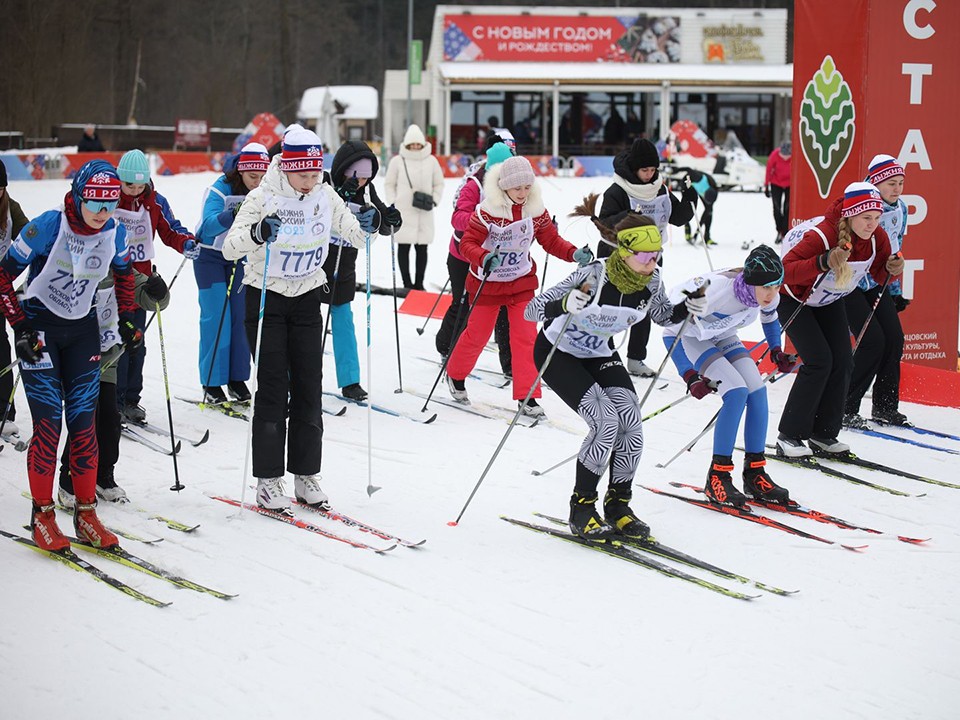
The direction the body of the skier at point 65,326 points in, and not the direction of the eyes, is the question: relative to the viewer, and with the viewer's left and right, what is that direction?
facing the viewer and to the right of the viewer

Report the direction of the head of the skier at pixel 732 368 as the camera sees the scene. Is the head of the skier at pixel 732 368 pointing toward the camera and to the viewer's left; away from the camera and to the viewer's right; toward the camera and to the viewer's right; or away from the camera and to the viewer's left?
toward the camera and to the viewer's right

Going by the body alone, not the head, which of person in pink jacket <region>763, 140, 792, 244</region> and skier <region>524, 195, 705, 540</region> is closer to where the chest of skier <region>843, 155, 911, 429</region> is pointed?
the skier

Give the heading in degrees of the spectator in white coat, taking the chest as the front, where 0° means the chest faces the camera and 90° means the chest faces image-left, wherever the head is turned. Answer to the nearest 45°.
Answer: approximately 0°

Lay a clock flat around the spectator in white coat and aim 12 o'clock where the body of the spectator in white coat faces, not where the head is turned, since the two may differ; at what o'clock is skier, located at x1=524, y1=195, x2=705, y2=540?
The skier is roughly at 12 o'clock from the spectator in white coat.

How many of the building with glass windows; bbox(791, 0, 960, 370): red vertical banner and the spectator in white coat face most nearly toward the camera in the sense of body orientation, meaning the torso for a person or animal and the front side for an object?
3

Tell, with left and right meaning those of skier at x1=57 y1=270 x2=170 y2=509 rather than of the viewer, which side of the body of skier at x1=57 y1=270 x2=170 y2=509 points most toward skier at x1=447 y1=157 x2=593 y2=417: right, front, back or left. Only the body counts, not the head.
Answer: left

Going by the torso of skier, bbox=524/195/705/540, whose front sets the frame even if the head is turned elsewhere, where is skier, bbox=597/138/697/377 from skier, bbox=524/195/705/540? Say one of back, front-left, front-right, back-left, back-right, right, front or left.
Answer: back-left

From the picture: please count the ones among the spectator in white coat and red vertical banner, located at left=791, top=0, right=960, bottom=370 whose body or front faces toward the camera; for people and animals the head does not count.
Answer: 2

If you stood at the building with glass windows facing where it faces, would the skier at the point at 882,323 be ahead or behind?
ahead
